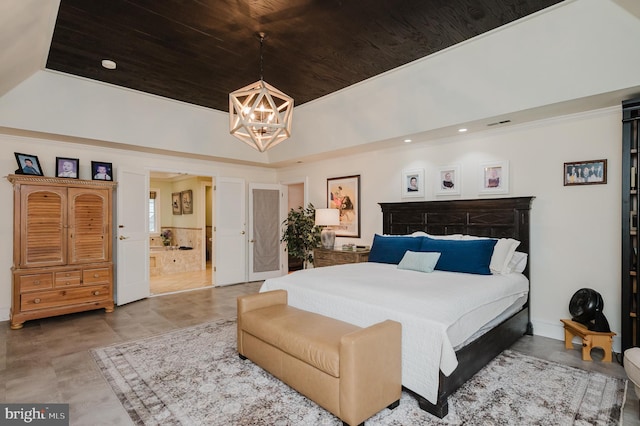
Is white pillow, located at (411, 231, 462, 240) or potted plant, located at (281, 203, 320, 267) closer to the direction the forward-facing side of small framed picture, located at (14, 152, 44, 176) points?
the white pillow

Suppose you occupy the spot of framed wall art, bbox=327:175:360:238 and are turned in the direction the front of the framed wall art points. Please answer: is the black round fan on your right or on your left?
on your left

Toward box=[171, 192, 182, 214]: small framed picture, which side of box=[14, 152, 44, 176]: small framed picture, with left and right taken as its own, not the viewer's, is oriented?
left

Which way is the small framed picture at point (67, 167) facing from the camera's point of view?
toward the camera

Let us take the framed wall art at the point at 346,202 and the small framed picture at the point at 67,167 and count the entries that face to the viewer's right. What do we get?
0

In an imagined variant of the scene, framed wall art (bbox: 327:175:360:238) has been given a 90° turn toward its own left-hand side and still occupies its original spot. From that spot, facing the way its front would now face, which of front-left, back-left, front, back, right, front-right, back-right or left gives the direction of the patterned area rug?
front-right

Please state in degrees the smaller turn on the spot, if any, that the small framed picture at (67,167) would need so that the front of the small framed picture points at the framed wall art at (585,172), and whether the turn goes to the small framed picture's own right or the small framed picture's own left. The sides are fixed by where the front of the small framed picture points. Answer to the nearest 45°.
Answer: approximately 45° to the small framed picture's own left

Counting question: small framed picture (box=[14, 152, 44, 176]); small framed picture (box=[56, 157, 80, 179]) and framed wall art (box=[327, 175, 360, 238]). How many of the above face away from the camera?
0

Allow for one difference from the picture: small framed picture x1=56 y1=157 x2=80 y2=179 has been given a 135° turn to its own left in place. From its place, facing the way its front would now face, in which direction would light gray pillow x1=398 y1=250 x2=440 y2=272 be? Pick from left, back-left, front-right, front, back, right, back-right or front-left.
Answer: right

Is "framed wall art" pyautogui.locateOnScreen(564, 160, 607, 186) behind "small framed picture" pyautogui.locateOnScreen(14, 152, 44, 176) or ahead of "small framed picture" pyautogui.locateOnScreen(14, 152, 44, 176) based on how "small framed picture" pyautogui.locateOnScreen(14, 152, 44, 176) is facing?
ahead

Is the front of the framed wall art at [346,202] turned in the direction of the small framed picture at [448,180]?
no

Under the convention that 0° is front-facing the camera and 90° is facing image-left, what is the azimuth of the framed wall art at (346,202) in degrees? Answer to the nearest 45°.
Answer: approximately 45°

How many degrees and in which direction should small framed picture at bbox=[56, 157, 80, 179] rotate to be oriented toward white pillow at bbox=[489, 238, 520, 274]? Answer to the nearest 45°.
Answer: approximately 45° to its left

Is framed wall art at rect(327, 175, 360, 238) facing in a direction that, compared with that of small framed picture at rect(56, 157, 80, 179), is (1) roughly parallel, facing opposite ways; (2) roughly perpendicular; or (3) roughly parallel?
roughly perpendicular

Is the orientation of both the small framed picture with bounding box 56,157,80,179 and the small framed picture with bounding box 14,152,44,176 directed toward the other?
no

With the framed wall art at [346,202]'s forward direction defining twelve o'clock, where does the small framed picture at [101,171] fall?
The small framed picture is roughly at 1 o'clock from the framed wall art.

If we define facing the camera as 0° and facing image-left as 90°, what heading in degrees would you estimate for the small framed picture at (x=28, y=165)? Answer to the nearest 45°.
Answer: approximately 315°
